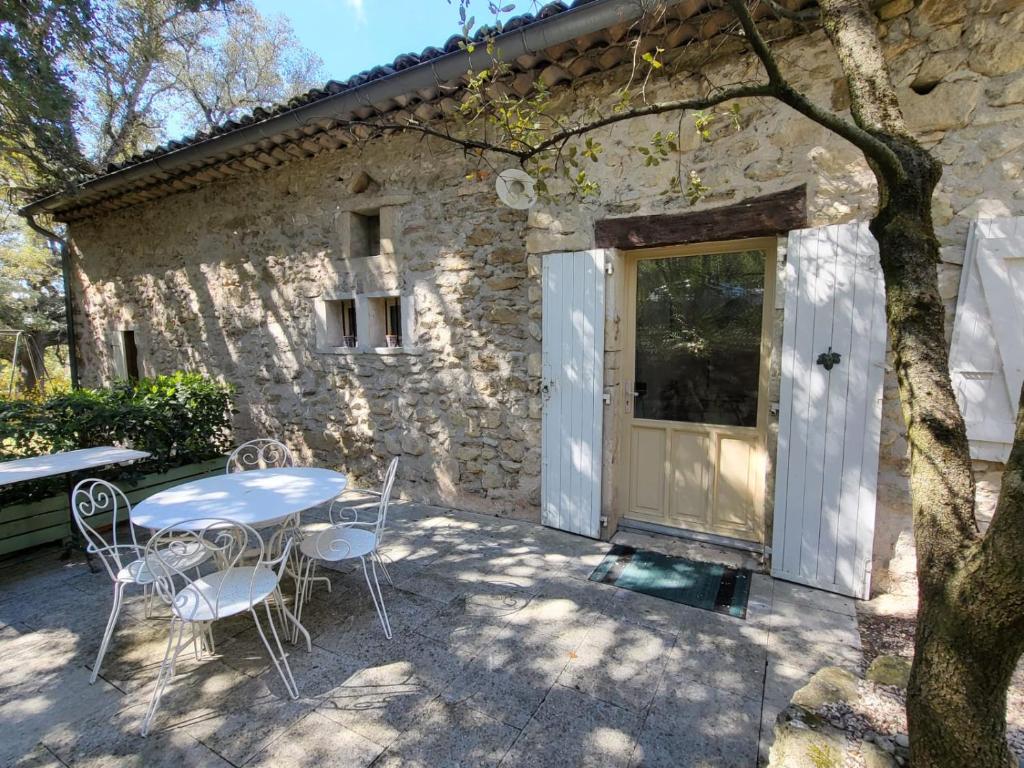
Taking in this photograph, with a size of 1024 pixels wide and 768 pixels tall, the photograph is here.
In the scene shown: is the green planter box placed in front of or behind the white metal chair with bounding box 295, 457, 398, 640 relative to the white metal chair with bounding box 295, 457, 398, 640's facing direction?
in front

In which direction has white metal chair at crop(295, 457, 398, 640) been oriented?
to the viewer's left

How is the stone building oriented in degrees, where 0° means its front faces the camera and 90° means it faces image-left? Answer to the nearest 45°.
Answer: approximately 45°

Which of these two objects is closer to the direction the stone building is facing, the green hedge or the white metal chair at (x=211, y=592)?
the white metal chair

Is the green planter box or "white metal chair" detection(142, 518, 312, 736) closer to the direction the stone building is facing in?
the white metal chair

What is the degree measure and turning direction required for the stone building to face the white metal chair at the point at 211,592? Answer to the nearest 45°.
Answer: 0° — it already faces it
